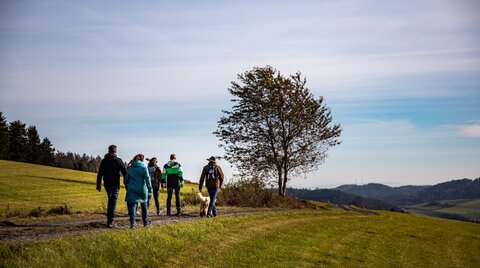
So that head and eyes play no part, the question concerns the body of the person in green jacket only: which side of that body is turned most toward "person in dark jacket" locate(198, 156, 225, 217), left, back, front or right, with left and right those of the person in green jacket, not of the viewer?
right

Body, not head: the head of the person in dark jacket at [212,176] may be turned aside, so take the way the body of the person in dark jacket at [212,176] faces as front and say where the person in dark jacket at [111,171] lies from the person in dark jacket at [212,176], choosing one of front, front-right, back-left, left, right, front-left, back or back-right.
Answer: back-left

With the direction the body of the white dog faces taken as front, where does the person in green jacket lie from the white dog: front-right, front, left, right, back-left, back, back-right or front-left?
left

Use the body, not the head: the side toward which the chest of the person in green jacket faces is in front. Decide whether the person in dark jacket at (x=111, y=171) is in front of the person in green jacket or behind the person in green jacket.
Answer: behind

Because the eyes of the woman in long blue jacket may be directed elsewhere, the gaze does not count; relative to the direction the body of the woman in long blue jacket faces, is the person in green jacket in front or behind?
in front

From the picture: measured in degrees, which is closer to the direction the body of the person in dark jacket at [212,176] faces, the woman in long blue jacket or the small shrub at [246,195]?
the small shrub

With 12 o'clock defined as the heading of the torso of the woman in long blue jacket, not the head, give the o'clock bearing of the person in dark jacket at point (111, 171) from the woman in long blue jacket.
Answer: The person in dark jacket is roughly at 9 o'clock from the woman in long blue jacket.

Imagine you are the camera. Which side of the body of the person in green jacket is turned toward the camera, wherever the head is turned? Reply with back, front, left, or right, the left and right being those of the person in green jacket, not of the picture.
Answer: back

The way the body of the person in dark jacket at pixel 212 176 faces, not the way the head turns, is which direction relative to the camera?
away from the camera

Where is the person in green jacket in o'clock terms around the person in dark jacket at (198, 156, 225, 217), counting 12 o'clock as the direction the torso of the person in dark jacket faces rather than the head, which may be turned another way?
The person in green jacket is roughly at 9 o'clock from the person in dark jacket.

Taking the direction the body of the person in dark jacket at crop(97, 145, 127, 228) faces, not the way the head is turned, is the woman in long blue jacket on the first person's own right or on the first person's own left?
on the first person's own right

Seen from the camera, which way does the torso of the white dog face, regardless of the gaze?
away from the camera

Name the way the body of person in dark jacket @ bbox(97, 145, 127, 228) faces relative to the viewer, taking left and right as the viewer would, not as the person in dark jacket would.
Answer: facing away from the viewer

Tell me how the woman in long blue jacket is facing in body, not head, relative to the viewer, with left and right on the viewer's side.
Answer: facing away from the viewer

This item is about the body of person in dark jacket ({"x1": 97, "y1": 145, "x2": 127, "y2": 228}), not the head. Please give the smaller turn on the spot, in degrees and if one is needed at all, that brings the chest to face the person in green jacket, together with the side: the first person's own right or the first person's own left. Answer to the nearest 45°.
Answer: approximately 45° to the first person's own right
